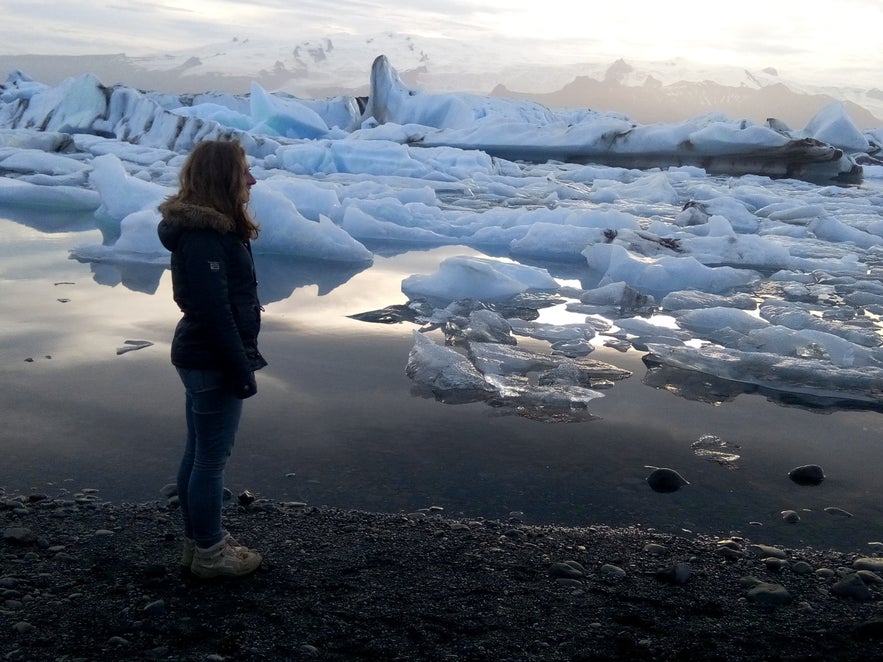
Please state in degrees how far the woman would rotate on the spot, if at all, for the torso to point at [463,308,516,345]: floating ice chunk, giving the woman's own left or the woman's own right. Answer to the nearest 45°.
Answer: approximately 45° to the woman's own left

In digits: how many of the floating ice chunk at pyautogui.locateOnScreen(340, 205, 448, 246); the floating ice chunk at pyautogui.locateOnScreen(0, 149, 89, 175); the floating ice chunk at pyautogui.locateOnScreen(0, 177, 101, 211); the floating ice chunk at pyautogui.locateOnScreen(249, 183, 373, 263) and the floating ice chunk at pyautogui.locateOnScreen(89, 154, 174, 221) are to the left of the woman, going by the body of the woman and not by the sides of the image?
5

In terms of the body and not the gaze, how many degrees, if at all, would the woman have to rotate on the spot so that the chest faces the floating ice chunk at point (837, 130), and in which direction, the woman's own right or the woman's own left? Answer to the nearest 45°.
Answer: approximately 45° to the woman's own left

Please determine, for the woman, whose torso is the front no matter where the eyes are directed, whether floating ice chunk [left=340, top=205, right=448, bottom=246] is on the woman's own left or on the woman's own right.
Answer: on the woman's own left

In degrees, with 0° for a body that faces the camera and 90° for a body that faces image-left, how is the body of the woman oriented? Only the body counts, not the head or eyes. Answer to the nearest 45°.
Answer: approximately 270°

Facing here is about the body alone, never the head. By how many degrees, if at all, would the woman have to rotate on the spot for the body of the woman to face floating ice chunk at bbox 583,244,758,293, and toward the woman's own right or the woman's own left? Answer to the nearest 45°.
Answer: approximately 45° to the woman's own left

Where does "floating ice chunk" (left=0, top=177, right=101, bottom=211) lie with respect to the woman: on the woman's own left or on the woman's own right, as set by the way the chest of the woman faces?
on the woman's own left

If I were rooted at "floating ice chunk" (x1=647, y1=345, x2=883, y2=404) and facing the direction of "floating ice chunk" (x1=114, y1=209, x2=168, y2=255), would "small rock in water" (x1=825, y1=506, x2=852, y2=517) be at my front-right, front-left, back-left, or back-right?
back-left

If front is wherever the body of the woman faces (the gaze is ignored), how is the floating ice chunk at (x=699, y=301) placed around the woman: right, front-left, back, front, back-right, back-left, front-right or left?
front-left

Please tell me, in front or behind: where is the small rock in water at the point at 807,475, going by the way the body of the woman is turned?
in front

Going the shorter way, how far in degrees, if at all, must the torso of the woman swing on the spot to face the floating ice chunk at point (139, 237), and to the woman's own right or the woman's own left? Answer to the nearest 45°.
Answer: approximately 90° to the woman's own left
